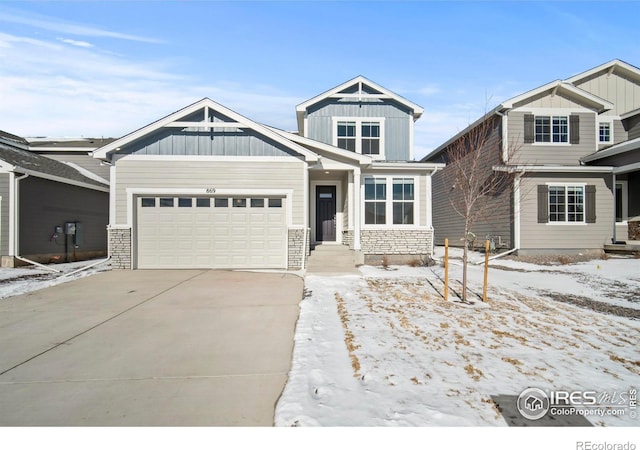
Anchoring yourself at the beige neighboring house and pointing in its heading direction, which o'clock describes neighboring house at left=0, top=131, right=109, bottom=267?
The neighboring house is roughly at 2 o'clock from the beige neighboring house.

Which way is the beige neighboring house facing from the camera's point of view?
toward the camera

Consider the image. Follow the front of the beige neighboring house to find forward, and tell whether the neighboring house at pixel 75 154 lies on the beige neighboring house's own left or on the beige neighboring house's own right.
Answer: on the beige neighboring house's own right
